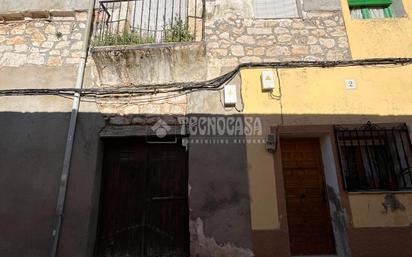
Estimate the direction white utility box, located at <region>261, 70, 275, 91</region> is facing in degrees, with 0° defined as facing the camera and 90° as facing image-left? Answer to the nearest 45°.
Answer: approximately 0°

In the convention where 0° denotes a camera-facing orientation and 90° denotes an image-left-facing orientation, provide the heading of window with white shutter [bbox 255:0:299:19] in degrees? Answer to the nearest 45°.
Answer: approximately 0°

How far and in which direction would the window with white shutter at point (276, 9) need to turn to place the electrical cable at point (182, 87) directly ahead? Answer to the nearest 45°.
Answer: approximately 90° to its right

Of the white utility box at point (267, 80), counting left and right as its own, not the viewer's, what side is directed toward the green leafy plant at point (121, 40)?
right

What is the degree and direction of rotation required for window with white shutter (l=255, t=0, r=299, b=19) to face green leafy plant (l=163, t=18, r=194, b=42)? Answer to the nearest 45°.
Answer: approximately 90° to its right

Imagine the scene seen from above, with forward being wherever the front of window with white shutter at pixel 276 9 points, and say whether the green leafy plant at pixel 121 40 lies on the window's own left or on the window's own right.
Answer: on the window's own right

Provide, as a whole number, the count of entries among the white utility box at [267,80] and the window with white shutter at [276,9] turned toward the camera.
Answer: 2

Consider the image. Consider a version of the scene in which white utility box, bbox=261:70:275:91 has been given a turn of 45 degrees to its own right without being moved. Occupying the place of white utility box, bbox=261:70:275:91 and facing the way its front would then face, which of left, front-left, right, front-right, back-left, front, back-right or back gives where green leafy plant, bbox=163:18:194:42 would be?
front-right
